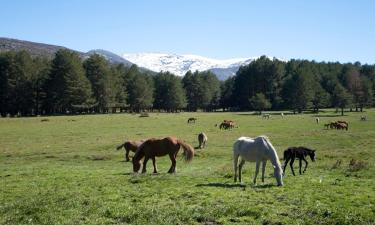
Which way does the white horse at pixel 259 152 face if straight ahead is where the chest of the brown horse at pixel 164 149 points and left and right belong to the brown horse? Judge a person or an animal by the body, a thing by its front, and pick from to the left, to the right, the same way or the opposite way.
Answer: the opposite way

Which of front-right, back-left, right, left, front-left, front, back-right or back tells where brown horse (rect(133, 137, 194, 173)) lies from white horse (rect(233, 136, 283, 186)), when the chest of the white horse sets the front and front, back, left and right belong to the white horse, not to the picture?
back-left

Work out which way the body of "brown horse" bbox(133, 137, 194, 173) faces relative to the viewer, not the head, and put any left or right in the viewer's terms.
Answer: facing to the left of the viewer

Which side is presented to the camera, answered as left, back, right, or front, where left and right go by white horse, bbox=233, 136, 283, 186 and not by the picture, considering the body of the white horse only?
right

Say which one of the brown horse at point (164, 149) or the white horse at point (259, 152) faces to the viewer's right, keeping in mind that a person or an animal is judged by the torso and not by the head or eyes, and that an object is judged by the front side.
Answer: the white horse

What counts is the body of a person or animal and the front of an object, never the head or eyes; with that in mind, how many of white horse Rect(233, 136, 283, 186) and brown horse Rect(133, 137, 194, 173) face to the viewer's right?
1

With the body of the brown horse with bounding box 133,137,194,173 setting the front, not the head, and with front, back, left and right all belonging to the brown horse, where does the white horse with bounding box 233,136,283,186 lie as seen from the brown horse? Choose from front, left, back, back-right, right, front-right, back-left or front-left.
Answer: back-left
